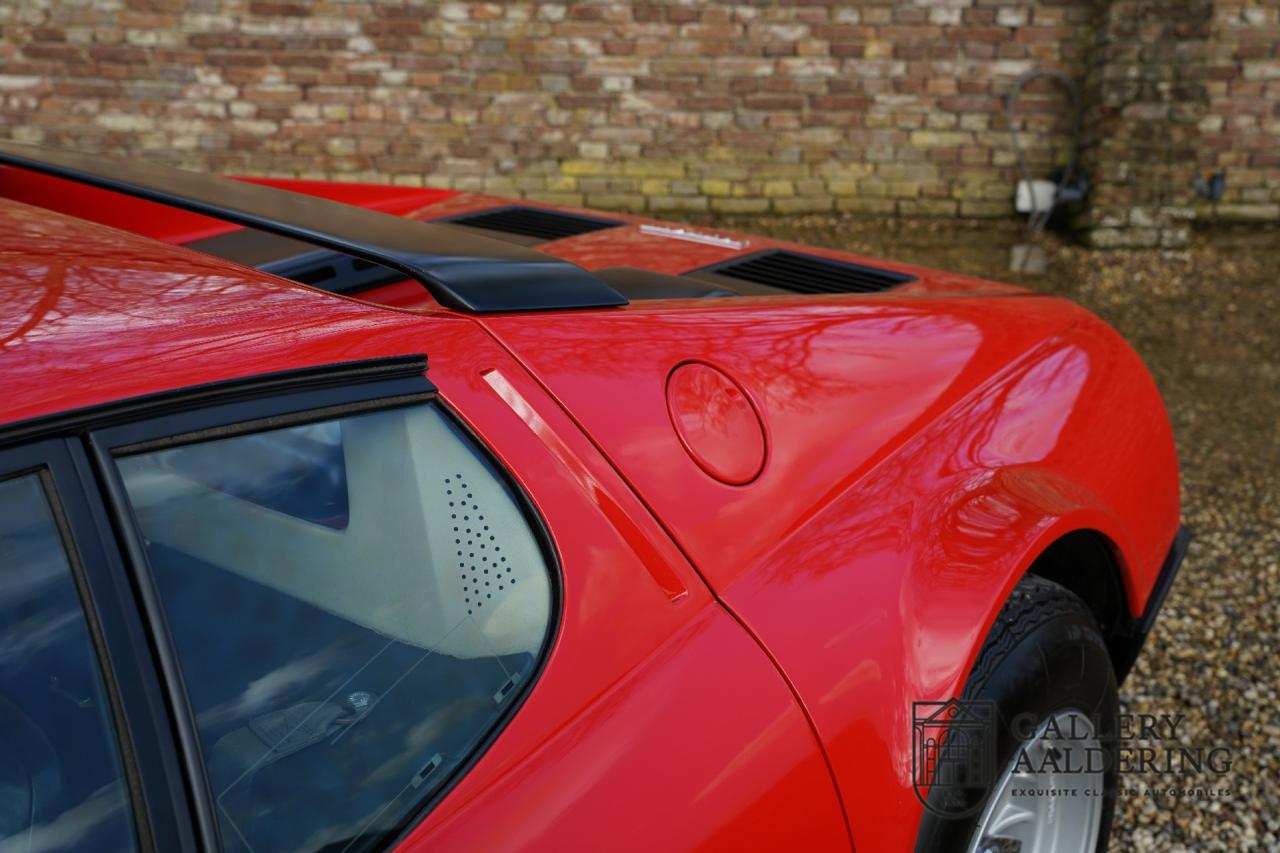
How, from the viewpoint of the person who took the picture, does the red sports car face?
facing the viewer and to the left of the viewer

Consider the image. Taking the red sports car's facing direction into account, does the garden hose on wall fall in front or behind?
behind
